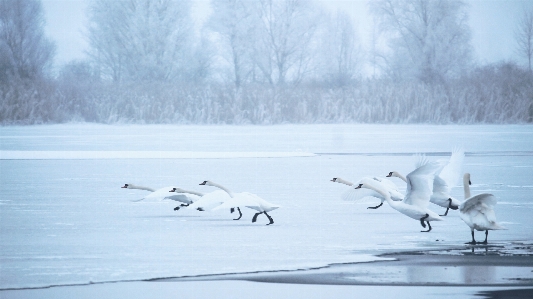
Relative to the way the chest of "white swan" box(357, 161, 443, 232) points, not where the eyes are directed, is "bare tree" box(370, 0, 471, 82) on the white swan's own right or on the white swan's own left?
on the white swan's own right

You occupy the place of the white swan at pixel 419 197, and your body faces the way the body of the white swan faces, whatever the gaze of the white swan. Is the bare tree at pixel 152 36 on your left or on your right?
on your right

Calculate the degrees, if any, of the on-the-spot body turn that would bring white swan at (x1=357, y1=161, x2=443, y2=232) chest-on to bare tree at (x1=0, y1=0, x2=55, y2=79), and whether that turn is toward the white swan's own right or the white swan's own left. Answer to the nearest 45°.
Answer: approximately 45° to the white swan's own right

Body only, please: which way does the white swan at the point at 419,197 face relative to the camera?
to the viewer's left

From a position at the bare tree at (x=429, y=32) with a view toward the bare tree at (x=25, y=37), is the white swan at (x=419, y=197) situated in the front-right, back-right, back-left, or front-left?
front-left
